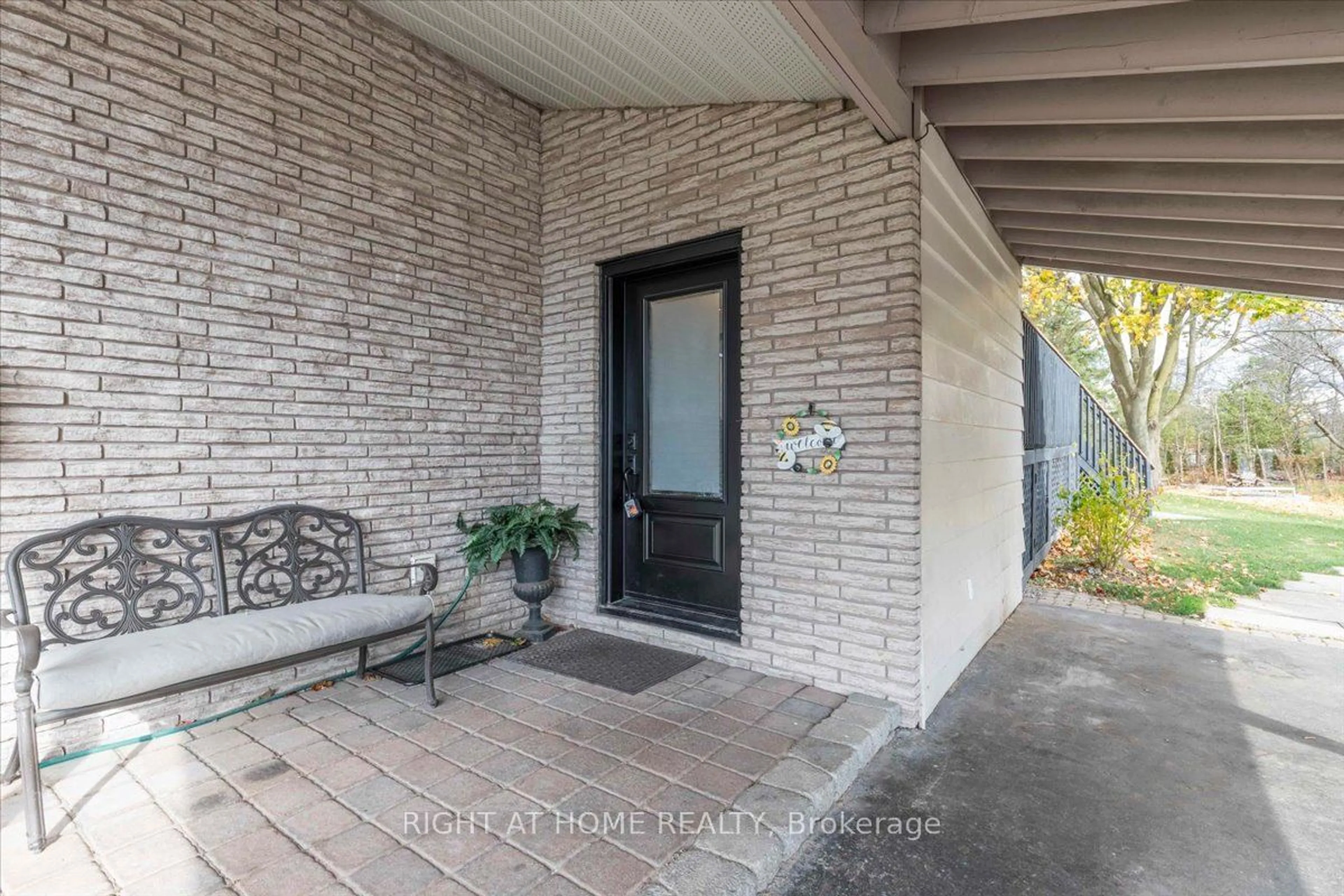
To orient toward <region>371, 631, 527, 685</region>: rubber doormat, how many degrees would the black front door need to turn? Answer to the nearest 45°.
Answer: approximately 45° to its right

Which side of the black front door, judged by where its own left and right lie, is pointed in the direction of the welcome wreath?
left

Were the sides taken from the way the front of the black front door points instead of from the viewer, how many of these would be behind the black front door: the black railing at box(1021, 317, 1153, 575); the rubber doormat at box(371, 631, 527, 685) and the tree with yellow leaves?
2

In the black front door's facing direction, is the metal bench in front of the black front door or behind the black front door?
in front

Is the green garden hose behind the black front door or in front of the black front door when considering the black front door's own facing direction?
in front

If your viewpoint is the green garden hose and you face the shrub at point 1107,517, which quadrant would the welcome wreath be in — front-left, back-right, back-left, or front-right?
front-right

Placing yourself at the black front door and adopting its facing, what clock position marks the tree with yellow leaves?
The tree with yellow leaves is roughly at 6 o'clock from the black front door.

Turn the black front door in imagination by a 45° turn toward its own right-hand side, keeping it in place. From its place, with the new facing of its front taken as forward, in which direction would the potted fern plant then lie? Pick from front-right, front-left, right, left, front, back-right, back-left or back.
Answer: front

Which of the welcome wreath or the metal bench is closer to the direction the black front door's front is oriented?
the metal bench

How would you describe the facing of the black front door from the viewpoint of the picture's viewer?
facing the viewer and to the left of the viewer

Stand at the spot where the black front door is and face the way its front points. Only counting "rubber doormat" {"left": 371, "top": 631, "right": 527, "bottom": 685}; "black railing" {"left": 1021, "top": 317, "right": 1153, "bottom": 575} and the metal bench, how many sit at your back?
1

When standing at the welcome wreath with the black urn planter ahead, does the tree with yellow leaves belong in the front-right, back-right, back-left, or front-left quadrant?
back-right

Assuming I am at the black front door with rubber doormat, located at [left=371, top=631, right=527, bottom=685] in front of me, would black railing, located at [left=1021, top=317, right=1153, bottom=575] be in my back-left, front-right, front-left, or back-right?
back-right
